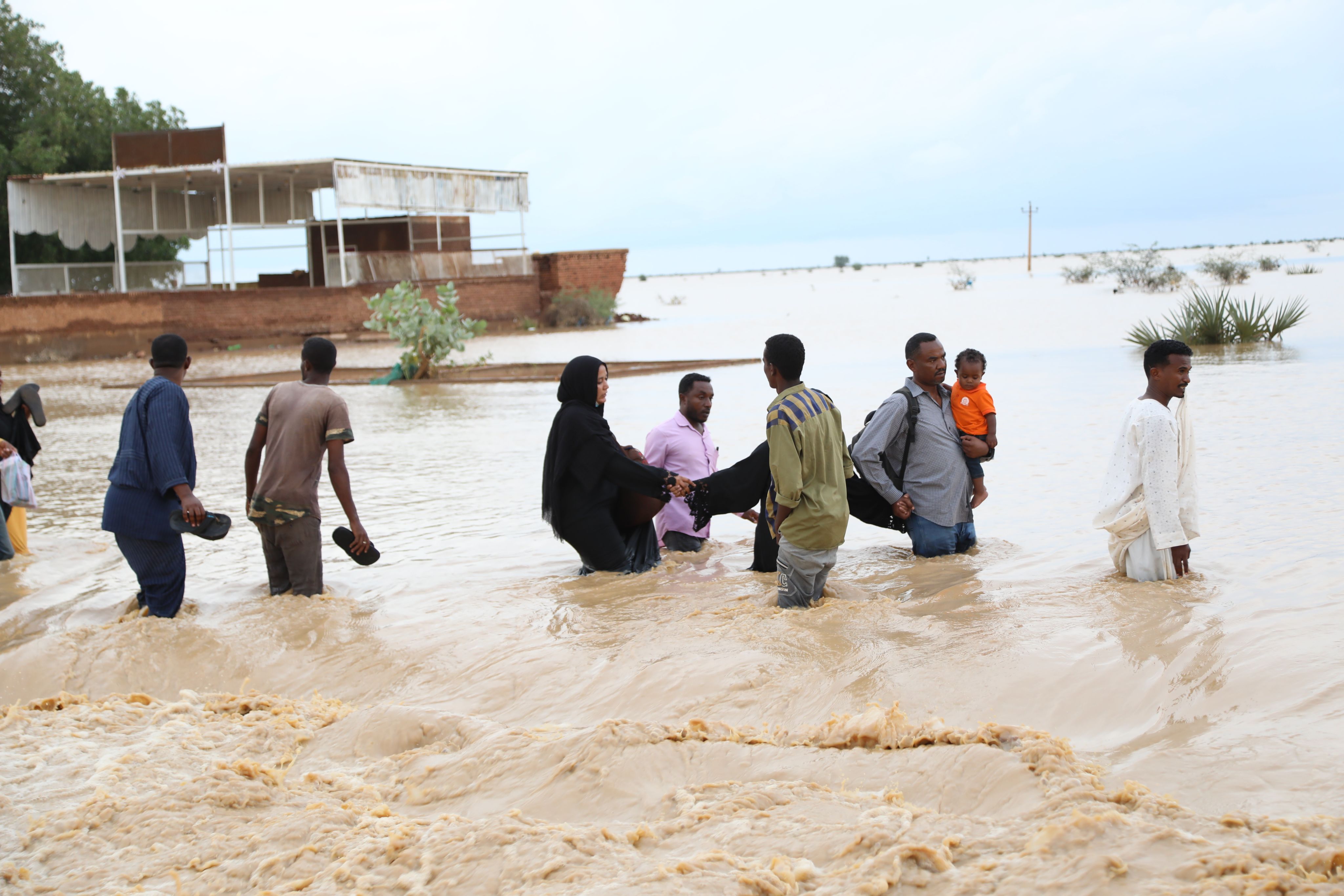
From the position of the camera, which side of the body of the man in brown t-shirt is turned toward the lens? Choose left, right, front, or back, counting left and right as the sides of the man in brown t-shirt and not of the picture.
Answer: back

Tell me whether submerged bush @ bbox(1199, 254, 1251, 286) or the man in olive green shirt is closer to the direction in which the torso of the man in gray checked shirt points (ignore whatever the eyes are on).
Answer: the man in olive green shirt

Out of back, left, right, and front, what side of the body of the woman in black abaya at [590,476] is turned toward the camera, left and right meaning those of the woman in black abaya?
right

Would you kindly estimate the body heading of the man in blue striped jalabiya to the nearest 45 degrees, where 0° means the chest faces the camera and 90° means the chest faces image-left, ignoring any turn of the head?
approximately 225°

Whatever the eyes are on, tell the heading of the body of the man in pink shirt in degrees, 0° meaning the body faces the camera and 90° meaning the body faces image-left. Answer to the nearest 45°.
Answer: approximately 315°

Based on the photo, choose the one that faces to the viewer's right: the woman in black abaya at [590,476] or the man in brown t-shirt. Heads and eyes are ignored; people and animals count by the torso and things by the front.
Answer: the woman in black abaya

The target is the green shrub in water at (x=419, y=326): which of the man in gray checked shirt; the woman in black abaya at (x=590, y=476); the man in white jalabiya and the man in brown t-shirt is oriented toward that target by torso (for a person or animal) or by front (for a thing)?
the man in brown t-shirt

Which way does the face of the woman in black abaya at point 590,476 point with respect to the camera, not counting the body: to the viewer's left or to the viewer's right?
to the viewer's right
